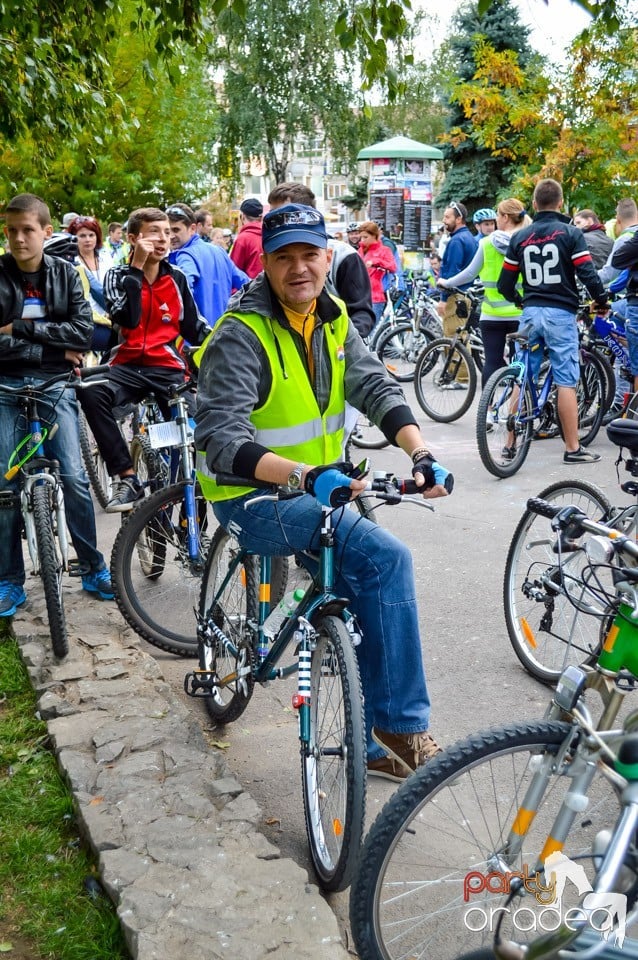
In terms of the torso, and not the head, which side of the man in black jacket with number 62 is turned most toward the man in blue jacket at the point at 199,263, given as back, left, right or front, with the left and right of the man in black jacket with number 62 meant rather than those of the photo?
left

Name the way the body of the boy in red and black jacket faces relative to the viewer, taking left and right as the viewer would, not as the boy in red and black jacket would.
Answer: facing the viewer

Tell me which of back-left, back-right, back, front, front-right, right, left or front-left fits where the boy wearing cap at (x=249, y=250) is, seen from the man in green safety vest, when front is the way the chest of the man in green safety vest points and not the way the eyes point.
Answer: back-left

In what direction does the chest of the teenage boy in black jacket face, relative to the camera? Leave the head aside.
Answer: toward the camera

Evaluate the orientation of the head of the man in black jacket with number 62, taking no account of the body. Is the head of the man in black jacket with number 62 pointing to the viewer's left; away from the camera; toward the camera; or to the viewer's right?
away from the camera

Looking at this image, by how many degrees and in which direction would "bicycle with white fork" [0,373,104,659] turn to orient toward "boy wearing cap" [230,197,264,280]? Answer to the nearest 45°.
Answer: approximately 135° to its left

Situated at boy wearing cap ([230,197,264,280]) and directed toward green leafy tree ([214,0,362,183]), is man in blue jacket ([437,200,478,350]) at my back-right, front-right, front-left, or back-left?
front-right

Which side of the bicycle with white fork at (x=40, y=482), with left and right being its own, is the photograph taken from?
front

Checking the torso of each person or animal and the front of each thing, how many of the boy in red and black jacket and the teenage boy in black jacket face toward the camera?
2

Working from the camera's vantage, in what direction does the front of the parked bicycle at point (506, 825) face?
facing the viewer and to the left of the viewer

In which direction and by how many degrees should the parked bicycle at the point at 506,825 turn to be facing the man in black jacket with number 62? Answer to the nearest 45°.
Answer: approximately 135° to its right

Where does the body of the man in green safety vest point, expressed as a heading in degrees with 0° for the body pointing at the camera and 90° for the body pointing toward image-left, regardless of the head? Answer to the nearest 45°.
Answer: approximately 315°

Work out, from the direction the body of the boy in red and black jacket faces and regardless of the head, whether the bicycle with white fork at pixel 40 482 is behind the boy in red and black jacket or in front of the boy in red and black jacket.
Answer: in front

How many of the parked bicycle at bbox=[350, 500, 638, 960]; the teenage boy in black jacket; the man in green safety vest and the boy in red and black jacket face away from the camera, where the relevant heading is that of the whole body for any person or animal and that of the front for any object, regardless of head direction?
0

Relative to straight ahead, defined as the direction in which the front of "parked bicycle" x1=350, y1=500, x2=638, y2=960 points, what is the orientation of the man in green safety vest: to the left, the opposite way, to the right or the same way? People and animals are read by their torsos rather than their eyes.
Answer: to the left

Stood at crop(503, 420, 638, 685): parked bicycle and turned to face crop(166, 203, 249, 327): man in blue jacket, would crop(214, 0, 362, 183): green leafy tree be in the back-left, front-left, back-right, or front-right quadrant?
front-right

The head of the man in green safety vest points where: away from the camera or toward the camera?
toward the camera

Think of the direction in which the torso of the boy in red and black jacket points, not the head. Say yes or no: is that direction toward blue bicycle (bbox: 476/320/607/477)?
no
